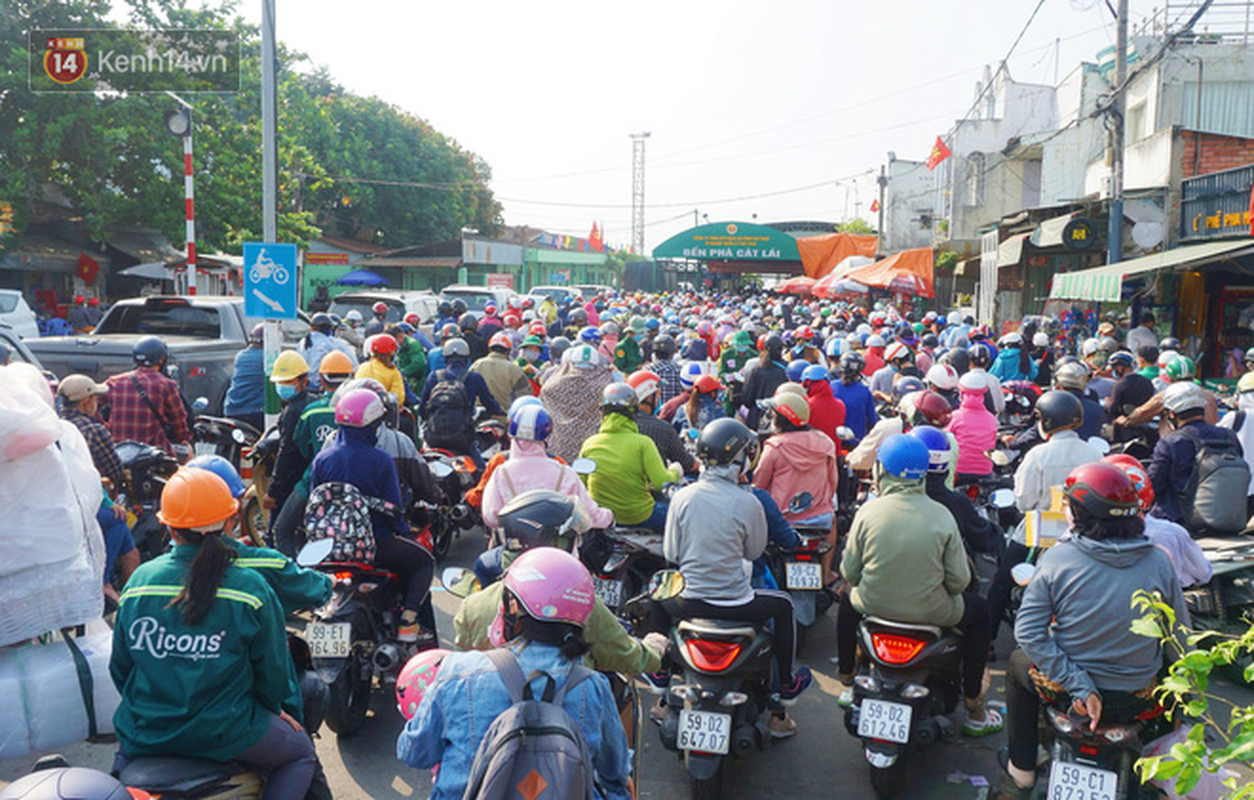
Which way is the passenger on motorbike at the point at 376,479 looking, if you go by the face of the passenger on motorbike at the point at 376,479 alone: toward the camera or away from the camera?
away from the camera

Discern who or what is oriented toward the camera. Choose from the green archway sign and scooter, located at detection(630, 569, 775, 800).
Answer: the green archway sign

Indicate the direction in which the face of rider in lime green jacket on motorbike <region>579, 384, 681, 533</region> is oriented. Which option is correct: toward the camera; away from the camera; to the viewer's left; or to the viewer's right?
away from the camera

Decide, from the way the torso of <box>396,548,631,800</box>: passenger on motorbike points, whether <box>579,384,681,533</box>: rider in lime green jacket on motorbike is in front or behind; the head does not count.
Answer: in front

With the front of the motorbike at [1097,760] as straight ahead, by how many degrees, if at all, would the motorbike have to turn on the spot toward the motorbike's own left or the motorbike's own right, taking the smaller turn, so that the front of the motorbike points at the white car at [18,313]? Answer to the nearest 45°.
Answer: approximately 90° to the motorbike's own left

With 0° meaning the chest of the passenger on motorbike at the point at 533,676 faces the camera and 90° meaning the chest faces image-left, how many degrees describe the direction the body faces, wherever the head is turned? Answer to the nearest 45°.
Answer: approximately 180°

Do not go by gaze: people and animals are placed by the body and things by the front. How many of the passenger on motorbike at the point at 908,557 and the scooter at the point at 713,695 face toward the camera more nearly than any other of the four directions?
0

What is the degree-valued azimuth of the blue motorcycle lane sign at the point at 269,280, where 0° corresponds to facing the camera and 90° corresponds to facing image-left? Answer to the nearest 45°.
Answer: approximately 0°

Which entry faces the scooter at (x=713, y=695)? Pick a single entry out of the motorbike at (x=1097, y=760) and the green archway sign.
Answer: the green archway sign

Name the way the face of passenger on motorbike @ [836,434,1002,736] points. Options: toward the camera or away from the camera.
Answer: away from the camera

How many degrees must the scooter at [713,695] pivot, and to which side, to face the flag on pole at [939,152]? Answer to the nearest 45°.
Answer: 0° — it already faces it

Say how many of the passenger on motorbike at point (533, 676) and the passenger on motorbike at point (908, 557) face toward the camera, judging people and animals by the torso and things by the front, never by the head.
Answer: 0

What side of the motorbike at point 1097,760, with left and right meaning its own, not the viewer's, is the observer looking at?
back

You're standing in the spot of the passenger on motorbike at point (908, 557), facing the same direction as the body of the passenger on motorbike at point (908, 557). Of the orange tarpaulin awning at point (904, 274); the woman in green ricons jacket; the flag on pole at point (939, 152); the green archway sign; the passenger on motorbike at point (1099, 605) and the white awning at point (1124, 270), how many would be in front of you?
4

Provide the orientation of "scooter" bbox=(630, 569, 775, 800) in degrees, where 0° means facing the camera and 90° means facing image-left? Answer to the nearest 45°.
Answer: approximately 180°

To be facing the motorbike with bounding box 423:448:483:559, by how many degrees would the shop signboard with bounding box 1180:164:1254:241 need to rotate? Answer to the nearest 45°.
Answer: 0° — it already faces it

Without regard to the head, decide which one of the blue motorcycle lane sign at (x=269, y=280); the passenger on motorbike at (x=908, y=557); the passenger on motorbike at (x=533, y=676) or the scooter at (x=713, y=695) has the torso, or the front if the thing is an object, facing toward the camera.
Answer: the blue motorcycle lane sign

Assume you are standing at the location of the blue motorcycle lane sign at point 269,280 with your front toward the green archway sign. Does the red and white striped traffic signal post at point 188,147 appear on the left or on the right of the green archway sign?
left
